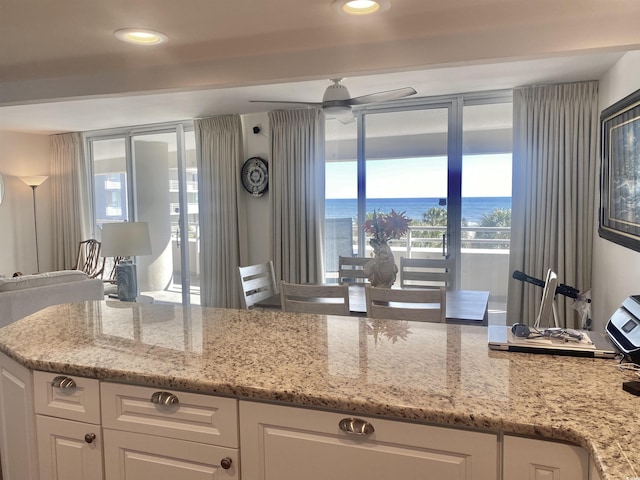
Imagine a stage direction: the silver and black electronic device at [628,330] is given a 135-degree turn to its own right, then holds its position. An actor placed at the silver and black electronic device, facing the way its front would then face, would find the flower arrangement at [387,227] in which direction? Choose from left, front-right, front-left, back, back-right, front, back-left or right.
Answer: front-left

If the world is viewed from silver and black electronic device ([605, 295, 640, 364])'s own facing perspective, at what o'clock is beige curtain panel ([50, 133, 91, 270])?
The beige curtain panel is roughly at 2 o'clock from the silver and black electronic device.

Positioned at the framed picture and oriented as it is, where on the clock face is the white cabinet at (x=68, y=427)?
The white cabinet is roughly at 10 o'clock from the framed picture.

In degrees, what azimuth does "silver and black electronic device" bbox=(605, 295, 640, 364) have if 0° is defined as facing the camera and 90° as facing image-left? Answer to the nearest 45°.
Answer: approximately 45°

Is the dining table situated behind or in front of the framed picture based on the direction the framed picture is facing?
in front

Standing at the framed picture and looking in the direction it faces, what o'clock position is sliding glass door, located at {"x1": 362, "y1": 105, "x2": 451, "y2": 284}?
The sliding glass door is roughly at 1 o'clock from the framed picture.

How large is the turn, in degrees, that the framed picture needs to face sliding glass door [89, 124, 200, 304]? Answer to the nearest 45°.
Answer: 0° — it already faces it

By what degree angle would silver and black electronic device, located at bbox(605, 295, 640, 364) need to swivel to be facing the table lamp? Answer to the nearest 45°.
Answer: approximately 45° to its right

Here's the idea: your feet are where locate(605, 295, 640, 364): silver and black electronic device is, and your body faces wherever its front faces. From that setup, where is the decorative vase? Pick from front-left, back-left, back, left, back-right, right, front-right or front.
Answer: right

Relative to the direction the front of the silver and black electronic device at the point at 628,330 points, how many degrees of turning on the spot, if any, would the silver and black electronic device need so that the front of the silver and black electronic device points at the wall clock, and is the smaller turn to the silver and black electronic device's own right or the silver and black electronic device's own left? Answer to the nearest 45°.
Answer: approximately 90° to the silver and black electronic device's own right

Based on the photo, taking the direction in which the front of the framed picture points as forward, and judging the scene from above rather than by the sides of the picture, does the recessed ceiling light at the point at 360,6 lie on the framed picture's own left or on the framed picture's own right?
on the framed picture's own left

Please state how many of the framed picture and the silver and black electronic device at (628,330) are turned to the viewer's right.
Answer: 0

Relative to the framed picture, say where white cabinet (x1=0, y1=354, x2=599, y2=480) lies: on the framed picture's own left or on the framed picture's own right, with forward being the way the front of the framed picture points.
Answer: on the framed picture's own left

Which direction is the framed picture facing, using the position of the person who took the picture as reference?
facing to the left of the viewer

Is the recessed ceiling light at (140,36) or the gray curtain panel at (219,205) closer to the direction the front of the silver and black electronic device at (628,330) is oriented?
the recessed ceiling light

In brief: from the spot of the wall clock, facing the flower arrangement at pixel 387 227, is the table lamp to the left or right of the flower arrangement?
right
